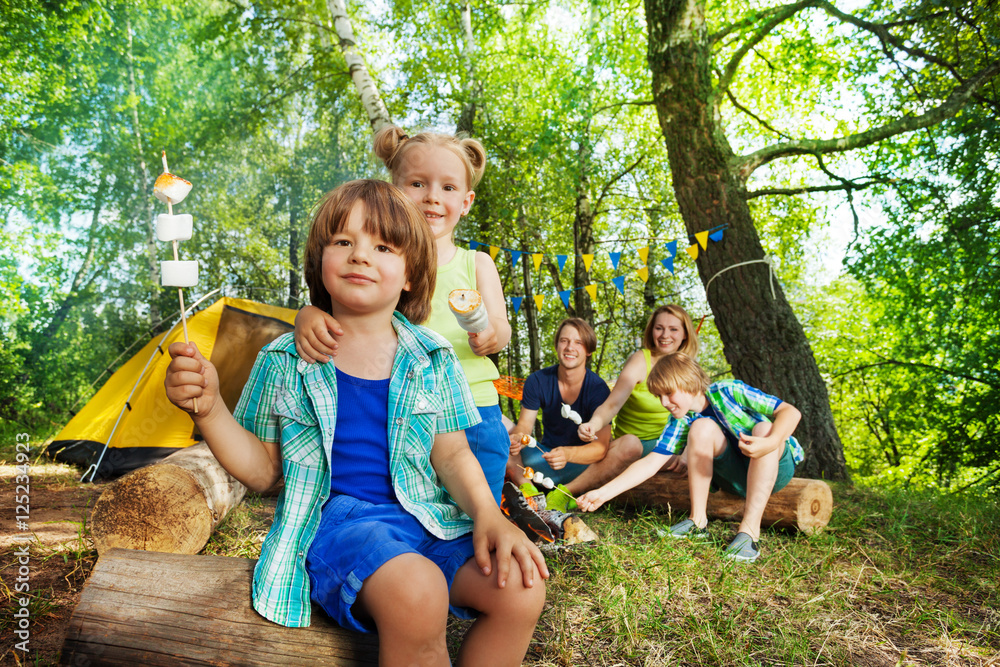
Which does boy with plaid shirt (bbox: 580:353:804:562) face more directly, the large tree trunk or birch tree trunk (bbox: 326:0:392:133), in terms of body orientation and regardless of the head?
the birch tree trunk

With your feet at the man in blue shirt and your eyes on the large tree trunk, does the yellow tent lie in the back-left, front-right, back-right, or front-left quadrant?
back-left

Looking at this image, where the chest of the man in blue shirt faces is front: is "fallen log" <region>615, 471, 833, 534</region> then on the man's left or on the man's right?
on the man's left

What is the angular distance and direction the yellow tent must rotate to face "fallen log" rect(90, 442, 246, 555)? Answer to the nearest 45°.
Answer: approximately 45° to its right

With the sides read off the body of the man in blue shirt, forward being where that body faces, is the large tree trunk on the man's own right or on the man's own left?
on the man's own left

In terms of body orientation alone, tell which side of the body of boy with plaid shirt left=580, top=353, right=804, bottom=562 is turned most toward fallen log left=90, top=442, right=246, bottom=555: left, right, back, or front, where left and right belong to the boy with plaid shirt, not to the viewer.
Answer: front

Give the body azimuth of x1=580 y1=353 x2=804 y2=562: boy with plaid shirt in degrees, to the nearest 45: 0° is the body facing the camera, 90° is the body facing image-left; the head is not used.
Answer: approximately 45°

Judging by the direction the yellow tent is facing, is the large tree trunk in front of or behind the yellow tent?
in front
